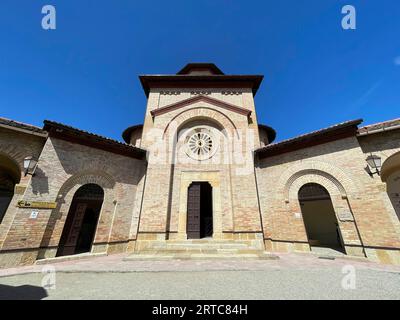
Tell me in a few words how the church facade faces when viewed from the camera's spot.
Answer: facing the viewer
